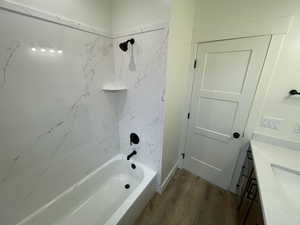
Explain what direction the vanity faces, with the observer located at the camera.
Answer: facing to the left of the viewer

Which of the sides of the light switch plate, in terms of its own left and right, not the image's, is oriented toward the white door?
right

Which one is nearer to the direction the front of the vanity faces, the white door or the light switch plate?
the white door

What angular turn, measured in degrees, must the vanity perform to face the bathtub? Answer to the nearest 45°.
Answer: approximately 45° to its left
